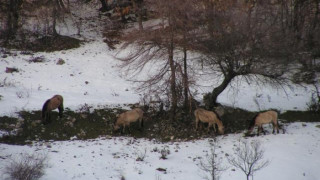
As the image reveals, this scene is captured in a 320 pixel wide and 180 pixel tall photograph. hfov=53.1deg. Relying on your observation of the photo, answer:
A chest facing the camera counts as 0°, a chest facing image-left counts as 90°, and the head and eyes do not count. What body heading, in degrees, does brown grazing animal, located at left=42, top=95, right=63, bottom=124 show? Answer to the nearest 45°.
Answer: approximately 45°

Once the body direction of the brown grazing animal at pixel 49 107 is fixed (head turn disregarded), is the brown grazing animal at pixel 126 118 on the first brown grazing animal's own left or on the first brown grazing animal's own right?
on the first brown grazing animal's own left

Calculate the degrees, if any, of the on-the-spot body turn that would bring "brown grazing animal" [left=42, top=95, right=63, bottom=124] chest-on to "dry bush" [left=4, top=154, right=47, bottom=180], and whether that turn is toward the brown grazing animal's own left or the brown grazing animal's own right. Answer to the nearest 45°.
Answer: approximately 45° to the brown grazing animal's own left

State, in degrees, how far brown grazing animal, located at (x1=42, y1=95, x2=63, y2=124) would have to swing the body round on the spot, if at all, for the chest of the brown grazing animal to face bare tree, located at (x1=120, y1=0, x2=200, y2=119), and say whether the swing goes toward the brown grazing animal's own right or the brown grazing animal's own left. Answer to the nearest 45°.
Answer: approximately 135° to the brown grazing animal's own left

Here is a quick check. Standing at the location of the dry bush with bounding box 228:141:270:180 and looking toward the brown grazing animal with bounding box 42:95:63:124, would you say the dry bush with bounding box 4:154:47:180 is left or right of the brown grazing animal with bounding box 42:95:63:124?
left

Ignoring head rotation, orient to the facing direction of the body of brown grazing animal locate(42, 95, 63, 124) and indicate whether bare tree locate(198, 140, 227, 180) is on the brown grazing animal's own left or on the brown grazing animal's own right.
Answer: on the brown grazing animal's own left

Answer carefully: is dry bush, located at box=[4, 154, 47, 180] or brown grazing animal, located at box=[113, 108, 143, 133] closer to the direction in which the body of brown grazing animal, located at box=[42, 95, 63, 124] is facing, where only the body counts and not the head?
the dry bush

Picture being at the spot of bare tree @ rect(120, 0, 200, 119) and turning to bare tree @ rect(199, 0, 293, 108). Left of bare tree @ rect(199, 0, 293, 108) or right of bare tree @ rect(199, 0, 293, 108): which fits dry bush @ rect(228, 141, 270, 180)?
right
